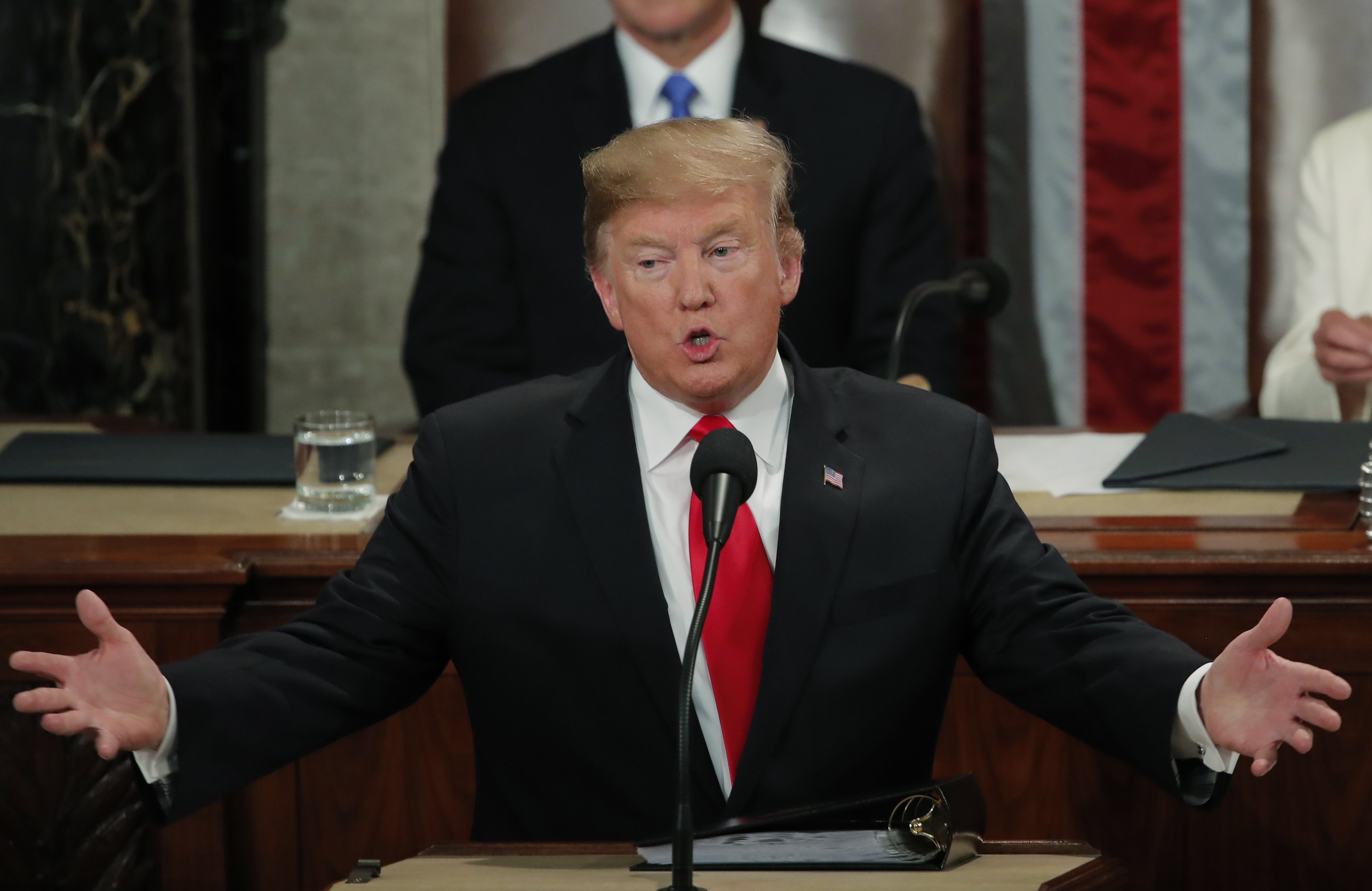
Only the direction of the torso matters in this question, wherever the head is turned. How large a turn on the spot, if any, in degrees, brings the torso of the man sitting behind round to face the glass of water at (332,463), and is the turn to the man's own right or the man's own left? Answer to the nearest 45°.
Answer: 0° — they already face it

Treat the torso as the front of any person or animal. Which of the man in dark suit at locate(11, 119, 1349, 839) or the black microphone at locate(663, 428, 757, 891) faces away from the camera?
the black microphone

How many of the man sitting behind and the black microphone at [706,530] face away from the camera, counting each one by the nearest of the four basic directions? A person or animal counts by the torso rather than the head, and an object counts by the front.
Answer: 1

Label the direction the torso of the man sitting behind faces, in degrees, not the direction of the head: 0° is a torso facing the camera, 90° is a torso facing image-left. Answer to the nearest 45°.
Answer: approximately 0°

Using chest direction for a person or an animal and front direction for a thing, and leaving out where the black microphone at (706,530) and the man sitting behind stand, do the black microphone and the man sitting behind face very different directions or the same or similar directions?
very different directions

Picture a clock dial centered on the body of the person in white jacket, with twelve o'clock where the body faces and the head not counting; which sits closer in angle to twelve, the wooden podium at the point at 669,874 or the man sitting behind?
the wooden podium

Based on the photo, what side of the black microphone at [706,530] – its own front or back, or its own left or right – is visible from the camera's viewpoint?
back

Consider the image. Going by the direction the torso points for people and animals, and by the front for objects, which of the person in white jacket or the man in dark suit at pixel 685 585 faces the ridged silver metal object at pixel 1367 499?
the person in white jacket

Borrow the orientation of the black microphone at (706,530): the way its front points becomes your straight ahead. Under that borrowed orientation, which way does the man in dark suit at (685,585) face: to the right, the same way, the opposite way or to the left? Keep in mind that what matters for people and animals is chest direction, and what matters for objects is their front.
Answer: the opposite way

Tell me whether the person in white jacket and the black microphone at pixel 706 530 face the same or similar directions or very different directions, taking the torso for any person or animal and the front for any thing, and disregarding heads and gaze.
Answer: very different directions

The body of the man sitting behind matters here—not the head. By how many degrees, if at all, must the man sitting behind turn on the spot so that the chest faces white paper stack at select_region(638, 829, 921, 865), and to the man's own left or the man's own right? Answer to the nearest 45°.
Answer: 0° — they already face it
